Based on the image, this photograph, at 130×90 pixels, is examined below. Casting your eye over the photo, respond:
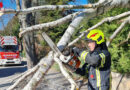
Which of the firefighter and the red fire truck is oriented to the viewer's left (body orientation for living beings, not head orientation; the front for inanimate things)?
the firefighter

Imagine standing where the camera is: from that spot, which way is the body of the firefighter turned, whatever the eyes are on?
to the viewer's left

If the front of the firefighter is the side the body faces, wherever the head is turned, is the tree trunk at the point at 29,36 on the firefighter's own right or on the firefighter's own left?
on the firefighter's own right

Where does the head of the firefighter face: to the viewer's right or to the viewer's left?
to the viewer's left

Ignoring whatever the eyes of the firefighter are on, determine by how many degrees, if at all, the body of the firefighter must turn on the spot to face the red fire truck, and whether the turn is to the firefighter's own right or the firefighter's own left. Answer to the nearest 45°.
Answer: approximately 45° to the firefighter's own right

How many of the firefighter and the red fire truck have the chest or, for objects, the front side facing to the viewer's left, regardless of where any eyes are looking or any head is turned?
1
